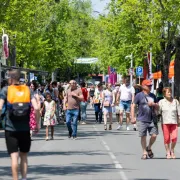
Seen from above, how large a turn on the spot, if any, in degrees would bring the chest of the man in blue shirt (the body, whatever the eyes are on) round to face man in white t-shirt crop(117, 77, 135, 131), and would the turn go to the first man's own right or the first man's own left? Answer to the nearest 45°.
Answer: approximately 135° to the first man's own left

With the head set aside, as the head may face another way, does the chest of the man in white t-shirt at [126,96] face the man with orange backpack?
yes

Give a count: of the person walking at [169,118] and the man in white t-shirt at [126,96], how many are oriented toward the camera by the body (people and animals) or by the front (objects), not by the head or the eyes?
2

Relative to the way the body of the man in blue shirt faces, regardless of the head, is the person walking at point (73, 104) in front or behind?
behind
